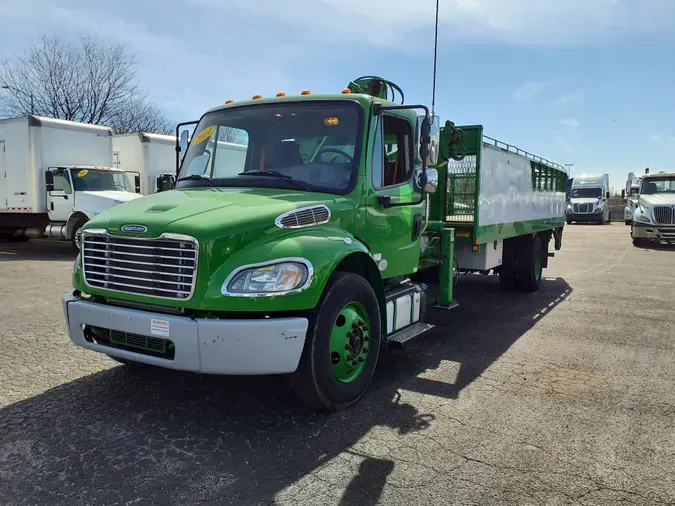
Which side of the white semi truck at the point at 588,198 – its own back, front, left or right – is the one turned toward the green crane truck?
front

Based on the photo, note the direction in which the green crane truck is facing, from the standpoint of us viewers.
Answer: facing the viewer and to the left of the viewer

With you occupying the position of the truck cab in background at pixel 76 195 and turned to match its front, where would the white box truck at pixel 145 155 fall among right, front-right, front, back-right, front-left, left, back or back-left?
left

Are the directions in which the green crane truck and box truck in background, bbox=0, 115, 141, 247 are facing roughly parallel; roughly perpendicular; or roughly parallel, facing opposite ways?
roughly perpendicular

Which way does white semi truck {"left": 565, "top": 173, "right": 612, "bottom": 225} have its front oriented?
toward the camera

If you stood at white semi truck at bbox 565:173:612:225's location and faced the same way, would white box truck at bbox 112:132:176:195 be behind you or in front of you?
in front

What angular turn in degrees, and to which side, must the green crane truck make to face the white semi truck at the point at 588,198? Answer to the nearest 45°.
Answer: approximately 180°

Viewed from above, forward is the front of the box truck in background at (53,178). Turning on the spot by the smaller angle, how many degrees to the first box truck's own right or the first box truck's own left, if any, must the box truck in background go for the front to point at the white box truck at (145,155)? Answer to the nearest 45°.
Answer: approximately 90° to the first box truck's own left

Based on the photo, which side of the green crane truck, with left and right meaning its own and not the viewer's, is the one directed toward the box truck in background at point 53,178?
right

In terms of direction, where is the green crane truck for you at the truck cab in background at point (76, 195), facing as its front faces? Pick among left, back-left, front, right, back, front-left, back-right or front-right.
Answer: front-right

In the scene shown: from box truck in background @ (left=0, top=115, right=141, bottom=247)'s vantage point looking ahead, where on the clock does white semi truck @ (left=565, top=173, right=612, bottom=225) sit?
The white semi truck is roughly at 10 o'clock from the box truck in background.

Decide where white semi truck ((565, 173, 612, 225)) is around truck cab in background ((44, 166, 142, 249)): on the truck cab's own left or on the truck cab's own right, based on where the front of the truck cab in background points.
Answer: on the truck cab's own left

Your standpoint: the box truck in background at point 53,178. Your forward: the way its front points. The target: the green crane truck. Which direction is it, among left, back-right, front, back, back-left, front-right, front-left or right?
front-right

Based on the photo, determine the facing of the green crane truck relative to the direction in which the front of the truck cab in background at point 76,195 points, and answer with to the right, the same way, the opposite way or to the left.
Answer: to the right
